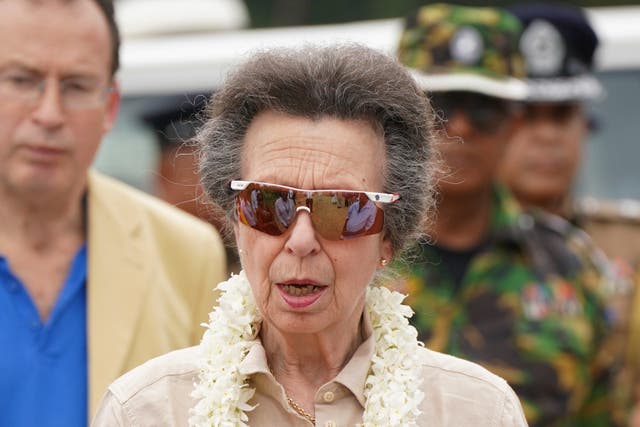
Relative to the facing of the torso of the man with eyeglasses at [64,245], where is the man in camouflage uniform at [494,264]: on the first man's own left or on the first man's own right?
on the first man's own left

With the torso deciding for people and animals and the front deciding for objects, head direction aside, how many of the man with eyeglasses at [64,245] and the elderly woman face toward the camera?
2

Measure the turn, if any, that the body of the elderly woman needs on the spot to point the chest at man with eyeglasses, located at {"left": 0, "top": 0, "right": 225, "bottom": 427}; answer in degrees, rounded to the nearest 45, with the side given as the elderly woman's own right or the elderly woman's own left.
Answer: approximately 135° to the elderly woman's own right

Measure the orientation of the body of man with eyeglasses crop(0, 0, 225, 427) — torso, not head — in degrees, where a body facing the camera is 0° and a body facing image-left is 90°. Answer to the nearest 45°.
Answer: approximately 0°

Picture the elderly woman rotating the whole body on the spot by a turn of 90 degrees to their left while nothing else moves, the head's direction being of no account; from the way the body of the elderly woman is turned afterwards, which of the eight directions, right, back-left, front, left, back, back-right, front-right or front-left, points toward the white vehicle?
left

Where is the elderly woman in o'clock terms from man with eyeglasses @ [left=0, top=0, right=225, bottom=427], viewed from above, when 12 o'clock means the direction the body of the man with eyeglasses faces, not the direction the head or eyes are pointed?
The elderly woman is roughly at 11 o'clock from the man with eyeglasses.

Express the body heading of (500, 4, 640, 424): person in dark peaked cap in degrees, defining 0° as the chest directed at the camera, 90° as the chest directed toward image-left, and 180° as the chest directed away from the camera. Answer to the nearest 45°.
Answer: approximately 45°

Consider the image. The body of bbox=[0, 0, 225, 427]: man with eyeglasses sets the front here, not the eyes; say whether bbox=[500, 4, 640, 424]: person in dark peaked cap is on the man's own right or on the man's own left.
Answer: on the man's own left
